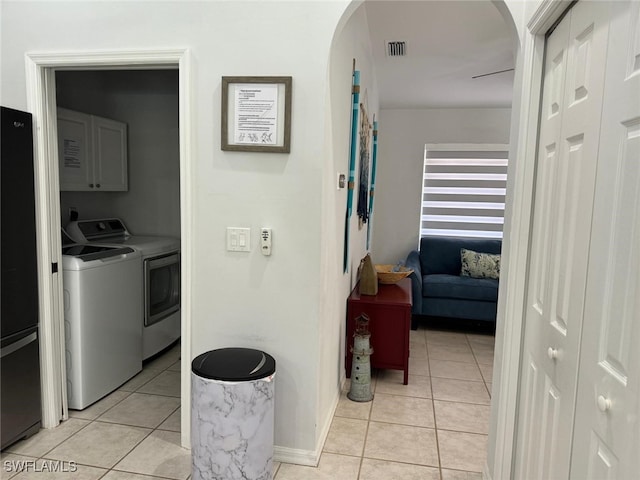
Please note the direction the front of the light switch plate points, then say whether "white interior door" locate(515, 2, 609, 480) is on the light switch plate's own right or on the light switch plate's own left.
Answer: on the light switch plate's own left

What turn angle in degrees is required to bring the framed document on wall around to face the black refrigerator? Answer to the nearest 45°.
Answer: approximately 90° to its right

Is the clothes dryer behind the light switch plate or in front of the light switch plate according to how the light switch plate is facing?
behind

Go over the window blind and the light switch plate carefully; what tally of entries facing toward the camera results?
2

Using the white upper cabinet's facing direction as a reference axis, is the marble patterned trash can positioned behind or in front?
in front

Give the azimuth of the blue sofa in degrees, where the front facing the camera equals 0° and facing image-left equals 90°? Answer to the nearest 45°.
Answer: approximately 0°

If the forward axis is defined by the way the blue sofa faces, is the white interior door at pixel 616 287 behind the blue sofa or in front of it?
in front

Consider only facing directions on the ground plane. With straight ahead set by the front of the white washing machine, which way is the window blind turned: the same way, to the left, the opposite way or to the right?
to the right

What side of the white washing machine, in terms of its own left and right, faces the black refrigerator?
right
